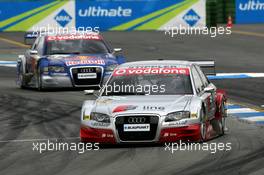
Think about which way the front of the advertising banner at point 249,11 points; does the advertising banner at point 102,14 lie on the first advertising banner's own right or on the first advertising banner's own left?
on the first advertising banner's own right

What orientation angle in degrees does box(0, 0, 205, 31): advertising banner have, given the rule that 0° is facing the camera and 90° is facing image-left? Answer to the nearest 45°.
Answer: approximately 0°

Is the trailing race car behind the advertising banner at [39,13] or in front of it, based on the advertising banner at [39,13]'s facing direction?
in front

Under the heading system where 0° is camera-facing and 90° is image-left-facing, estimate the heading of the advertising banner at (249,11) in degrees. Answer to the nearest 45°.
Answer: approximately 0°

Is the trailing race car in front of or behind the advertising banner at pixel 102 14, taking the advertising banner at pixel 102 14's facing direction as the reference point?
in front

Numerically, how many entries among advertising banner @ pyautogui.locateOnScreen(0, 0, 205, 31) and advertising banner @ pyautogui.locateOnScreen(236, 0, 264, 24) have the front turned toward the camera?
2

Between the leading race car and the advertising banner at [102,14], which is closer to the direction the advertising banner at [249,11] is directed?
the leading race car

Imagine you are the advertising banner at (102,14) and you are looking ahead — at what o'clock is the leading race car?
The leading race car is roughly at 12 o'clock from the advertising banner.

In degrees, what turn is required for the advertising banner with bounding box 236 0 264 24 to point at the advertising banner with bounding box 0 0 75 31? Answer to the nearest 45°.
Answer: approximately 45° to its right
